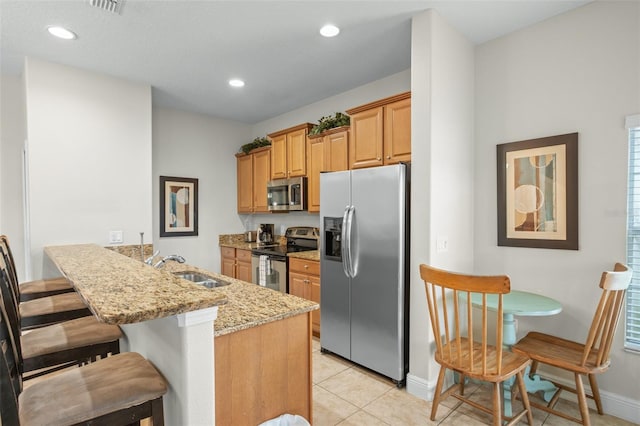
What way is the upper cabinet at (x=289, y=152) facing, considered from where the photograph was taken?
facing the viewer and to the left of the viewer

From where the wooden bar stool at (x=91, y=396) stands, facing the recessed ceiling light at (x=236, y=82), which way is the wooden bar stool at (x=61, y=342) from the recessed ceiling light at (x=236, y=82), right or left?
left

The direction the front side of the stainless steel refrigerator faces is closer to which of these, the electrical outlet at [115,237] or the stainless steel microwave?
the electrical outlet

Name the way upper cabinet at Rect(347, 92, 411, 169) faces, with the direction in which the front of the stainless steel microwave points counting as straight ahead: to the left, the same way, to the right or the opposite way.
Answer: the same way

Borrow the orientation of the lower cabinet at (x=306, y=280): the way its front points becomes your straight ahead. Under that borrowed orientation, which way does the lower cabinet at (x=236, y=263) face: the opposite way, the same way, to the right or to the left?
the same way

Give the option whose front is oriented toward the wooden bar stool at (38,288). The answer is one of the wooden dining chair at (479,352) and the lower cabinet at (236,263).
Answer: the lower cabinet

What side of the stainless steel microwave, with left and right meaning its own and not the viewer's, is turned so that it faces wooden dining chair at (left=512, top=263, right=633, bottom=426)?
left

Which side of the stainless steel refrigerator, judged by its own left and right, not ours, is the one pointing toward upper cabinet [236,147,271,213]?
right

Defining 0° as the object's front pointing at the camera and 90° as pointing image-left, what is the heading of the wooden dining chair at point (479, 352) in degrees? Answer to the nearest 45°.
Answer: approximately 225°

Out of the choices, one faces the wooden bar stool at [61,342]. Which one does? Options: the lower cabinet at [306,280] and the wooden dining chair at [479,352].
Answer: the lower cabinet

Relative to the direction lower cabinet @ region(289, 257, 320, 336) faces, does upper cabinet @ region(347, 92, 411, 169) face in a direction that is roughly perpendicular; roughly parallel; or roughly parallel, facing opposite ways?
roughly parallel

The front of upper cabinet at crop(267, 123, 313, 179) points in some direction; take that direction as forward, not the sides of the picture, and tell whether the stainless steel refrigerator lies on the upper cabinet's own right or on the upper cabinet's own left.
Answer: on the upper cabinet's own left

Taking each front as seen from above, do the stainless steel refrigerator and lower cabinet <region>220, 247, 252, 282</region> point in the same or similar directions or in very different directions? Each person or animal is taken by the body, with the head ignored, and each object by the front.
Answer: same or similar directions

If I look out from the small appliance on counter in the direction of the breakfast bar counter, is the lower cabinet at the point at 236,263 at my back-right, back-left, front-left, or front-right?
front-right

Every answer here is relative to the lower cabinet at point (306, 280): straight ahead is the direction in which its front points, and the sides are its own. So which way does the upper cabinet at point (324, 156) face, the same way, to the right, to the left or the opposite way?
the same way

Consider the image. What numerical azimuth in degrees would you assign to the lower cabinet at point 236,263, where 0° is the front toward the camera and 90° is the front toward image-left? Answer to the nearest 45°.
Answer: approximately 45°

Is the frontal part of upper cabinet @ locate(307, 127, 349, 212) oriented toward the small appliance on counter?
no

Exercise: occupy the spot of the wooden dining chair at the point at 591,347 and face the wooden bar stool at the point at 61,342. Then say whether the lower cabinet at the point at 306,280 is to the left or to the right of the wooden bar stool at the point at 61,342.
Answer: right
